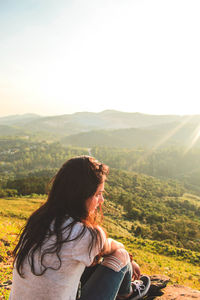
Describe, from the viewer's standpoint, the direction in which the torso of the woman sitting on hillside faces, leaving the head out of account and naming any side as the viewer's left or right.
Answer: facing away from the viewer and to the right of the viewer

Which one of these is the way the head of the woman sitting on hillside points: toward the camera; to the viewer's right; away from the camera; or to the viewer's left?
to the viewer's right
